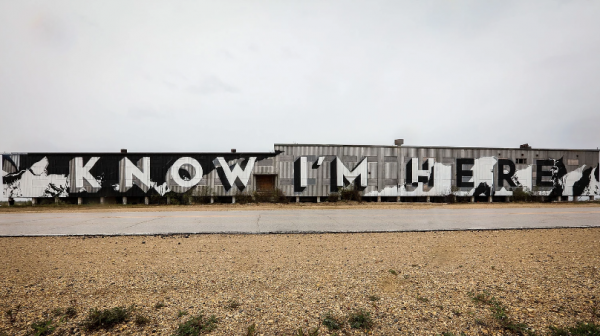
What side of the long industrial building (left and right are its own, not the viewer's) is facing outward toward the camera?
front
